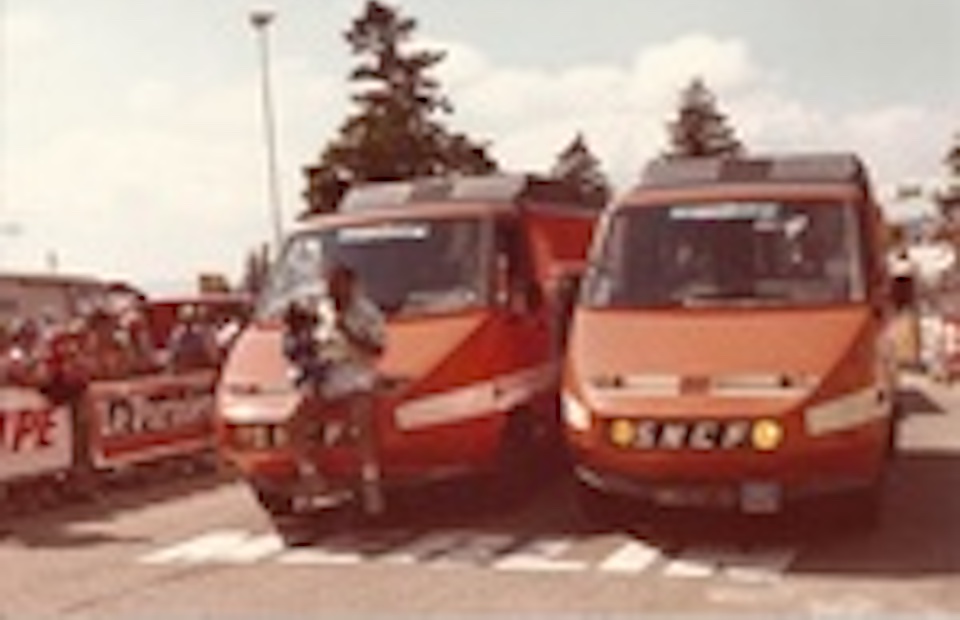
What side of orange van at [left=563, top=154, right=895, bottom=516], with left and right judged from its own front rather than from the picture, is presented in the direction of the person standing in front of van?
right

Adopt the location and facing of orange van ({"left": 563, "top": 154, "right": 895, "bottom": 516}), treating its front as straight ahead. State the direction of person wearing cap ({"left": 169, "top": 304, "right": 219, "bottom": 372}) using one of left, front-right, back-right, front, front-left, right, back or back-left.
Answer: back-right

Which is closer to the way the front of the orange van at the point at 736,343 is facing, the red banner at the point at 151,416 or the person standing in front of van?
the person standing in front of van

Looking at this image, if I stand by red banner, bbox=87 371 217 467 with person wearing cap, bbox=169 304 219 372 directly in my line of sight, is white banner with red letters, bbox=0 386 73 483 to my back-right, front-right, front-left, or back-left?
back-left

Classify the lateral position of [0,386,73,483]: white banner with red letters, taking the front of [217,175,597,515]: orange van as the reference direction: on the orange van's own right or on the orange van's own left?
on the orange van's own right

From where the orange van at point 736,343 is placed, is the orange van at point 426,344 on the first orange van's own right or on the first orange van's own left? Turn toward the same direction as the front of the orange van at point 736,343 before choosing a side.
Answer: on the first orange van's own right

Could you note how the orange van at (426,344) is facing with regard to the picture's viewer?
facing the viewer and to the left of the viewer

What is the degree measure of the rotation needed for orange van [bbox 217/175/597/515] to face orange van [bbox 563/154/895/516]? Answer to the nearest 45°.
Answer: approximately 90° to its left

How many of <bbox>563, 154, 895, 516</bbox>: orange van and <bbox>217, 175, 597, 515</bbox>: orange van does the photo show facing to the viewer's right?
0

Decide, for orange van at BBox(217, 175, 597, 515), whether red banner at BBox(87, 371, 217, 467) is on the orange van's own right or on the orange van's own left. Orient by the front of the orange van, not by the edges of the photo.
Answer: on the orange van's own right

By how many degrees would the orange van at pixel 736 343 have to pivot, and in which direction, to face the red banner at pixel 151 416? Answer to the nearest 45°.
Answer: approximately 135° to its right

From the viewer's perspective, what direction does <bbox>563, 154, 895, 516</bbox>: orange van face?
toward the camera
